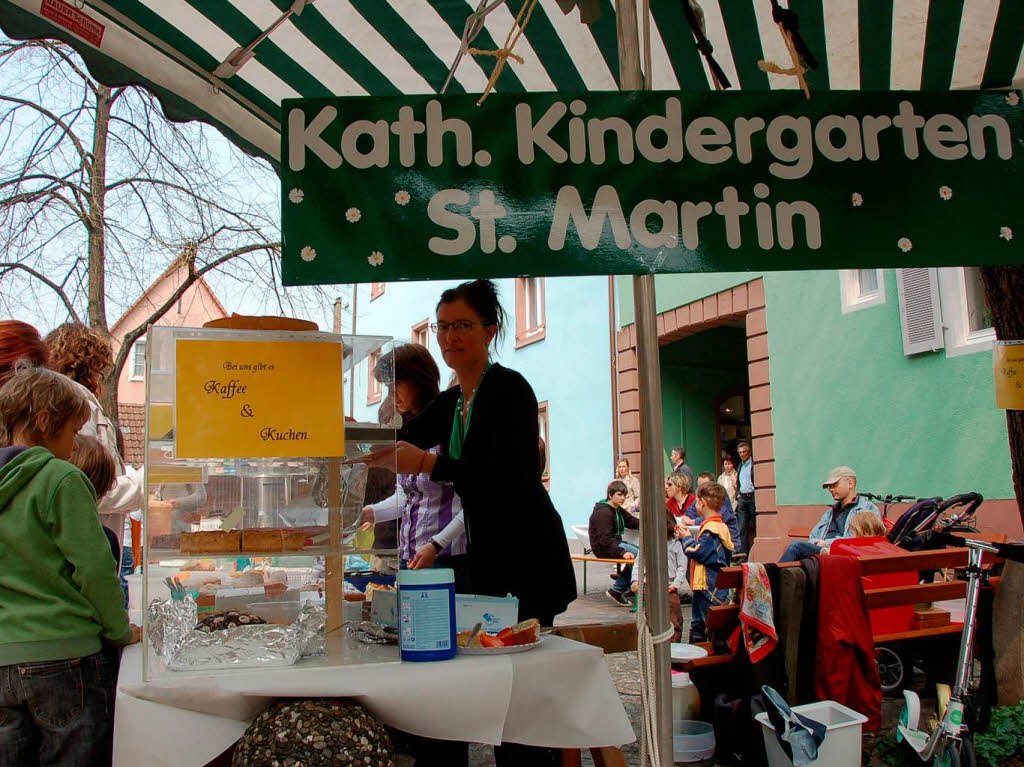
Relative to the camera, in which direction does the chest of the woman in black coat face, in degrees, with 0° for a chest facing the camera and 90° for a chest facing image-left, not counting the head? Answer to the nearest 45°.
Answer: approximately 45°

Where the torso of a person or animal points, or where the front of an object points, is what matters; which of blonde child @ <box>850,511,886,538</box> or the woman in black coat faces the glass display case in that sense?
the woman in black coat

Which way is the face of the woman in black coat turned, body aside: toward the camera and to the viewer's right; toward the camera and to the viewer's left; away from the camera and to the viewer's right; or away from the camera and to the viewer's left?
toward the camera and to the viewer's left

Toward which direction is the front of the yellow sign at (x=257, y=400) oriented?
toward the camera

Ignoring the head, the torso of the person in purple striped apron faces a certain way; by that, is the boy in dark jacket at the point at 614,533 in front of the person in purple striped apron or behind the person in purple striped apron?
behind

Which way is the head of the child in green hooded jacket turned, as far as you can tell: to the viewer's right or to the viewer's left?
to the viewer's right

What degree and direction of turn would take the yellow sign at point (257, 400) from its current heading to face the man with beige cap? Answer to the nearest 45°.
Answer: approximately 135° to its left

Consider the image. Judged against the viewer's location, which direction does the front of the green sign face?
facing the viewer

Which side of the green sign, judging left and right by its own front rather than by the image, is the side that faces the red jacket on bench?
back

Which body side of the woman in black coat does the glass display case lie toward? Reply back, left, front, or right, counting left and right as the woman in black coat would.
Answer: front

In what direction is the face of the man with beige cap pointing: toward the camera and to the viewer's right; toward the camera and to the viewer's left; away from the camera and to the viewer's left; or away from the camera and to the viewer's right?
toward the camera and to the viewer's left
